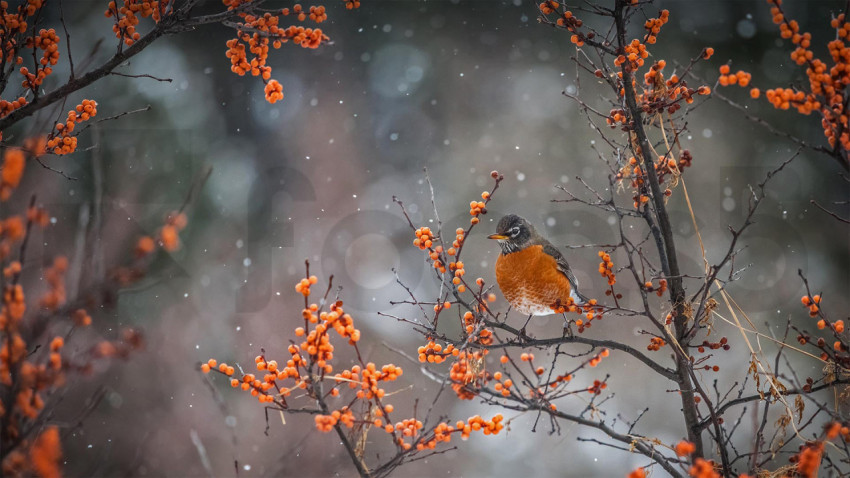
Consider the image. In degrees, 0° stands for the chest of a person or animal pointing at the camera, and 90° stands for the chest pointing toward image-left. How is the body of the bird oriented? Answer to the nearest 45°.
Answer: approximately 45°
